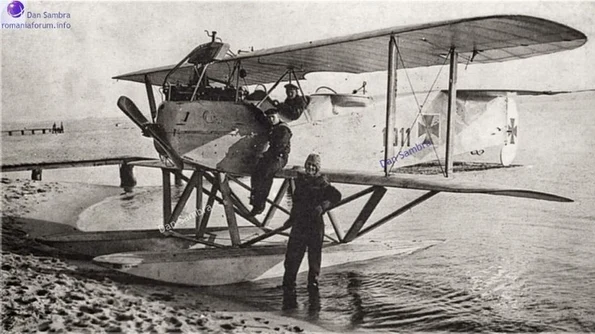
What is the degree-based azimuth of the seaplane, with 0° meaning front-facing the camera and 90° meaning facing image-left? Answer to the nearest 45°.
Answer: approximately 45°

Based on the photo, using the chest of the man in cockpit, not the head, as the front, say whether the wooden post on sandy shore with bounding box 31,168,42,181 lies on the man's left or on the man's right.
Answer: on the man's right

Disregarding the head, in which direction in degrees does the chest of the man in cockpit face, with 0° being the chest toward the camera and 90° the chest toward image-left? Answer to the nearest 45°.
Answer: approximately 45°

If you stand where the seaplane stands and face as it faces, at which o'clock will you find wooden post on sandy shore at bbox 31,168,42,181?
The wooden post on sandy shore is roughly at 3 o'clock from the seaplane.
